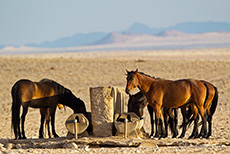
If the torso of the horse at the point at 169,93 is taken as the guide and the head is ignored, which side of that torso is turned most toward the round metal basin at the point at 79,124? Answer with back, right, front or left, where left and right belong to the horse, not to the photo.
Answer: front

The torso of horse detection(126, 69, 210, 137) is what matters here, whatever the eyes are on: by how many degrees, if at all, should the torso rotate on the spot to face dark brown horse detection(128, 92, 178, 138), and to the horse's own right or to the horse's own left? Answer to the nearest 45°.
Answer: approximately 45° to the horse's own right

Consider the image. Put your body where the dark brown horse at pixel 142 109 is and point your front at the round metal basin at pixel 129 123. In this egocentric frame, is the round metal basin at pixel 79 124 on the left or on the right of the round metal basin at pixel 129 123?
right

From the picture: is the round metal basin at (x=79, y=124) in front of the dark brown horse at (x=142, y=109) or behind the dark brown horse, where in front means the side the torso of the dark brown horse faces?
in front

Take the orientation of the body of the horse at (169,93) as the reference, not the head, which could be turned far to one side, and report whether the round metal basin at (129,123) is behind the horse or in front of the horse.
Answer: in front

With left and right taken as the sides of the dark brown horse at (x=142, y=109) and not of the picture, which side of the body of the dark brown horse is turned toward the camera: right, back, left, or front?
left

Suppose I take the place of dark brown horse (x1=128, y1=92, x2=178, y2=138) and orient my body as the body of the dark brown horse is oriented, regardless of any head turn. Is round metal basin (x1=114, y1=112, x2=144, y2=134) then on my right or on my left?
on my left

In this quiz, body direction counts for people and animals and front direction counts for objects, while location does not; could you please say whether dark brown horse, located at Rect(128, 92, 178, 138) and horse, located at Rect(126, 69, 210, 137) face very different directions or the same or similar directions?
same or similar directions

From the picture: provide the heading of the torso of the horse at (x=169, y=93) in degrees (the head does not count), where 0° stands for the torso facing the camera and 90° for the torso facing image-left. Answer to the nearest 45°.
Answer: approximately 90°

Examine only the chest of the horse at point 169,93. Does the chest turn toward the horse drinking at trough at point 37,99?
yes

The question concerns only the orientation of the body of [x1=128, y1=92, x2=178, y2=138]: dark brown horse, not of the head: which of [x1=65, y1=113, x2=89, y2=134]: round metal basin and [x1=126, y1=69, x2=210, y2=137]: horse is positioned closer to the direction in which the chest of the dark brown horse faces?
the round metal basin

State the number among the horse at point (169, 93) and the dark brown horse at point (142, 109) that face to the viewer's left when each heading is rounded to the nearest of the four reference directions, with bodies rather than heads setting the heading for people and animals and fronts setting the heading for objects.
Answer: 2
